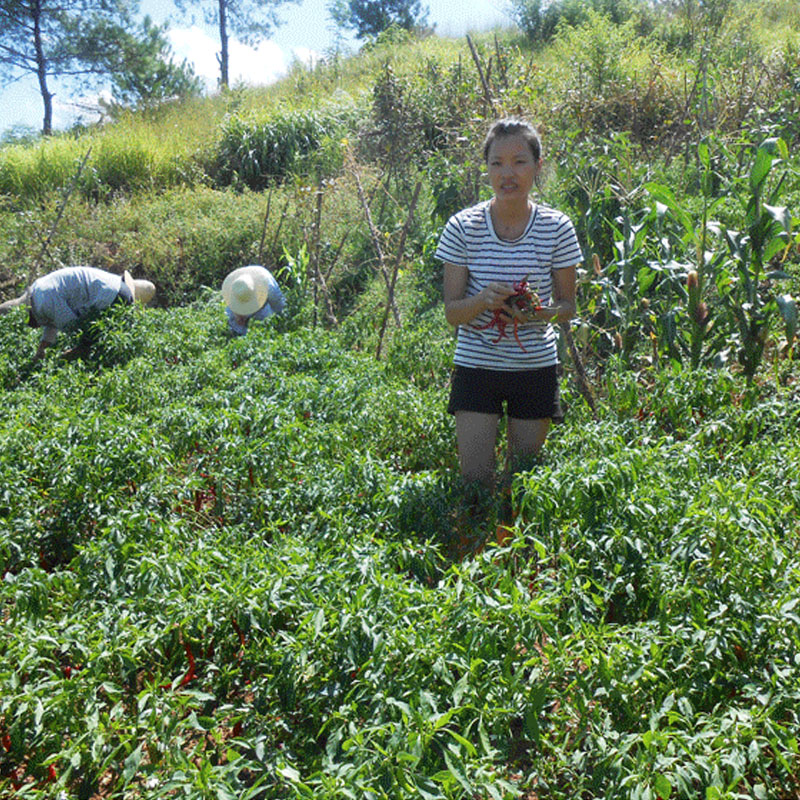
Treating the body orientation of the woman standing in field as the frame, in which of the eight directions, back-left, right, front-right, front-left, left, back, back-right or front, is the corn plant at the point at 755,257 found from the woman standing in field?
back-left

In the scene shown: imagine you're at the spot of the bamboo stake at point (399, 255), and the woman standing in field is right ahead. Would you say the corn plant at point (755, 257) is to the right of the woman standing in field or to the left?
left

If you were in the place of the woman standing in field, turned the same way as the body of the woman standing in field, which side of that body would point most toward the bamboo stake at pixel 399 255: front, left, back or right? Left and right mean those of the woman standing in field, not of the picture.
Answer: back

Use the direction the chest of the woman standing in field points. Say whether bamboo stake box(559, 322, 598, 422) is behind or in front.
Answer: behind

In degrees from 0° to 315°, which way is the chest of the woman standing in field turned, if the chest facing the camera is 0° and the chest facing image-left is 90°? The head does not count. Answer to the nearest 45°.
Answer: approximately 0°
